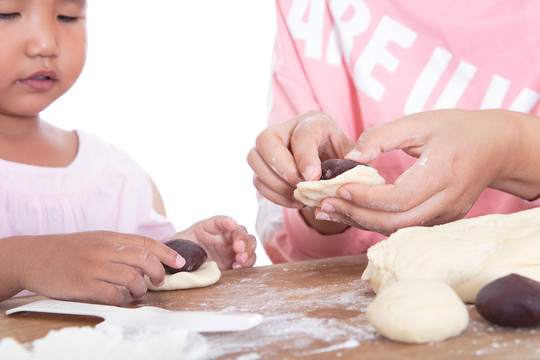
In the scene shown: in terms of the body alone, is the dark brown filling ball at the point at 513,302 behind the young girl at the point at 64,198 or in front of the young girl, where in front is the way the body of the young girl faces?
in front

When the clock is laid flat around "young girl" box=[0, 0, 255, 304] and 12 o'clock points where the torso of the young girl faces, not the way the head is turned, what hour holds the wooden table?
The wooden table is roughly at 11 o'clock from the young girl.

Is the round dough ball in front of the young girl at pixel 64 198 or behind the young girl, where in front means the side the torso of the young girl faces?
in front

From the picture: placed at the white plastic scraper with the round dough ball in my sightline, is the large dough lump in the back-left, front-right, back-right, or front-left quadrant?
front-left

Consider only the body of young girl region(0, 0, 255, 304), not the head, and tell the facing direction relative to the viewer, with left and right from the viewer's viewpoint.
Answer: facing the viewer

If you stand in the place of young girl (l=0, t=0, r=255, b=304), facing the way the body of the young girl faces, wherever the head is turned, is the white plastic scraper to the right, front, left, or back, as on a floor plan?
front
